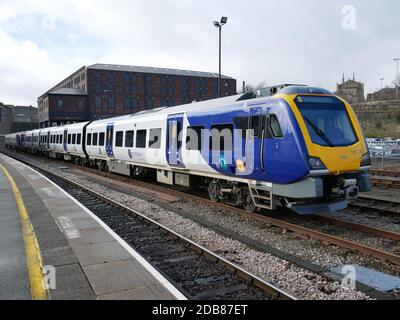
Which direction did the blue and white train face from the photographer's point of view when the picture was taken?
facing the viewer and to the right of the viewer

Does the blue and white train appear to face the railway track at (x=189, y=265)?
no
